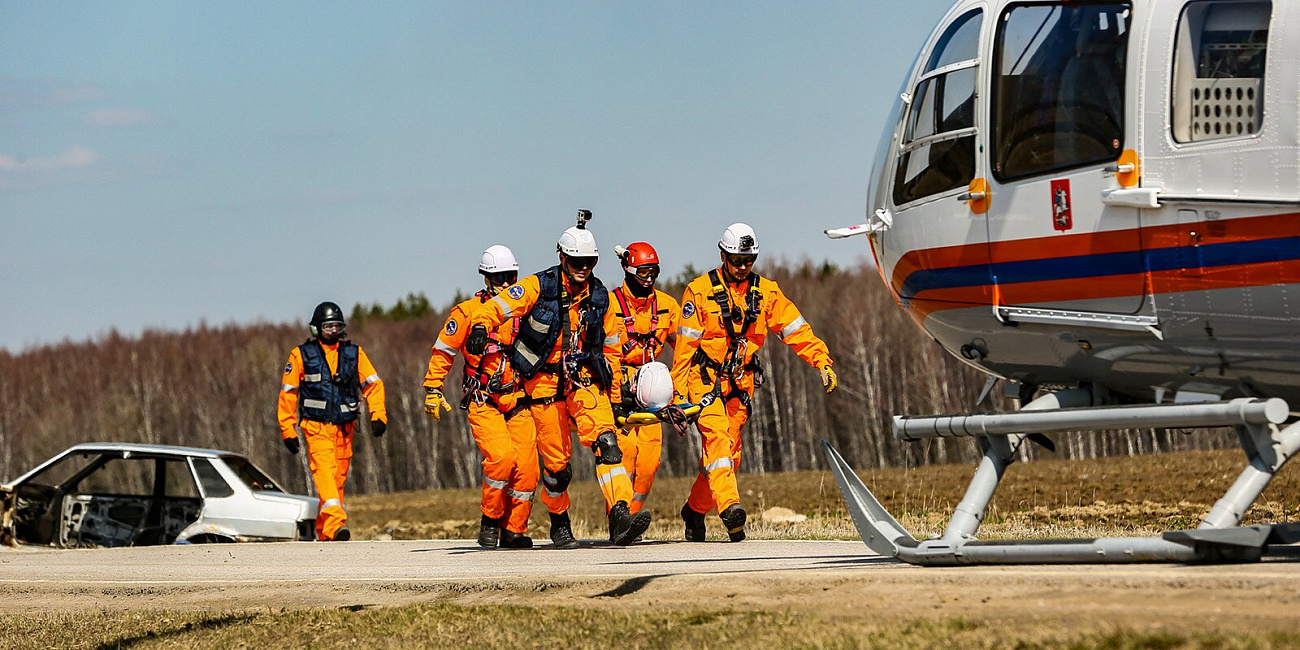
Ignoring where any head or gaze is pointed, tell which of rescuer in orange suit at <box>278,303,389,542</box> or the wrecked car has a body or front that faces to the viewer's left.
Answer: the wrecked car

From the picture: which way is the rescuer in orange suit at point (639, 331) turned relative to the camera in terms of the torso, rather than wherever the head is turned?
toward the camera

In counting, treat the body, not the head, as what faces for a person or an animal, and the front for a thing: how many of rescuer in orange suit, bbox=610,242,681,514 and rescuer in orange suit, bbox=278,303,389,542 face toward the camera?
2

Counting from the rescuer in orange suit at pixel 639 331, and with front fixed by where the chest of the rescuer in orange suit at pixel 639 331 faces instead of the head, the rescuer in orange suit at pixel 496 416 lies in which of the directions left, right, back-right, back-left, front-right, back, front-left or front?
right

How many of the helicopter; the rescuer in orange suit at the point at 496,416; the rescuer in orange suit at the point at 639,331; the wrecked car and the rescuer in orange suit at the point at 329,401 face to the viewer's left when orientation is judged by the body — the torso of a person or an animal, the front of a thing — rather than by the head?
2

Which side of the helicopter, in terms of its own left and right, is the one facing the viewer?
left

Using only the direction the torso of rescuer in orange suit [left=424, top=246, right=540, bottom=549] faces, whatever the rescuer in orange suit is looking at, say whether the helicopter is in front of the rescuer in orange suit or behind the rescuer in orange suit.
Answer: in front

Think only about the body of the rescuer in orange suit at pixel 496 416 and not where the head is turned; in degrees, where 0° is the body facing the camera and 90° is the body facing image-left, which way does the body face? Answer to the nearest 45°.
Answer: approximately 315°

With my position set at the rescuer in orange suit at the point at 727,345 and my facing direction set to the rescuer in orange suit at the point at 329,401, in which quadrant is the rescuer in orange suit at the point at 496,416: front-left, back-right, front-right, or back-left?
front-left

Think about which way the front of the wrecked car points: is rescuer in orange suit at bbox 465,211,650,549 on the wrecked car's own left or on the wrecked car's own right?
on the wrecked car's own left

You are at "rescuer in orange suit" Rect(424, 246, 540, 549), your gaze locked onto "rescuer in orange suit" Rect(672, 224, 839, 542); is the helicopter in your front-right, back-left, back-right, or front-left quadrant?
front-right

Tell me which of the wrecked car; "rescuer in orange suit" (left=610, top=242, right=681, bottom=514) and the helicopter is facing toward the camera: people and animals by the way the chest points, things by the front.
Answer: the rescuer in orange suit

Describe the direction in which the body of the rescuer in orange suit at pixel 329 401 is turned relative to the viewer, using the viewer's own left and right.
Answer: facing the viewer

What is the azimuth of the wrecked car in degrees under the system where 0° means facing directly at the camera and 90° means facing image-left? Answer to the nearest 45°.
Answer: approximately 90°
